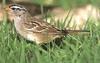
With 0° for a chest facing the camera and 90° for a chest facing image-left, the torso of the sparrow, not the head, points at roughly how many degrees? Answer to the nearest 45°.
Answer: approximately 90°
